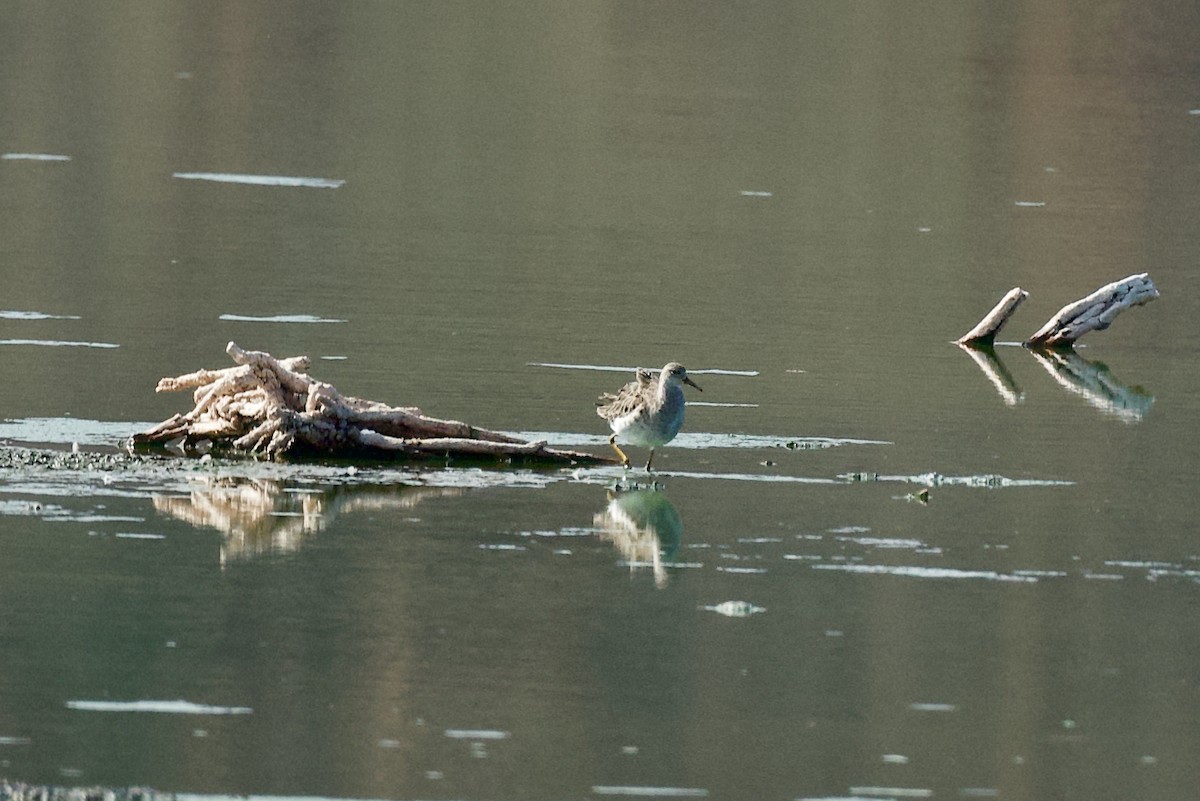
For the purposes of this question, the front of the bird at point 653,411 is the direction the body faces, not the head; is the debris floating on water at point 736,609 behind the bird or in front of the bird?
in front

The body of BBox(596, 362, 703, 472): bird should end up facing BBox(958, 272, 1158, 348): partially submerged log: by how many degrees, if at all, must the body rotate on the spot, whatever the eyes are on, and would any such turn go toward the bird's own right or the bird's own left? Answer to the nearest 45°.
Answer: approximately 90° to the bird's own left

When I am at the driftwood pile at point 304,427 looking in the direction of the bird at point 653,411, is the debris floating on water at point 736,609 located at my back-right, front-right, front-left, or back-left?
front-right

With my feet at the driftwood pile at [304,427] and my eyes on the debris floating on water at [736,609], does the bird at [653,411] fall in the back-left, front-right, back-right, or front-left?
front-left

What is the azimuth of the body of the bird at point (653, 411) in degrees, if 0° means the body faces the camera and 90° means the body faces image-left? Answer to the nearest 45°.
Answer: approximately 315°

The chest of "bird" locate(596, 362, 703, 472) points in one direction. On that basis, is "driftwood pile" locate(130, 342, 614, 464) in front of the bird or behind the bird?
behind

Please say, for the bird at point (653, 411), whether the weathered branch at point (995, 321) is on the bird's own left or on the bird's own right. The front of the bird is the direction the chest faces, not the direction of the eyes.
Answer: on the bird's own left
